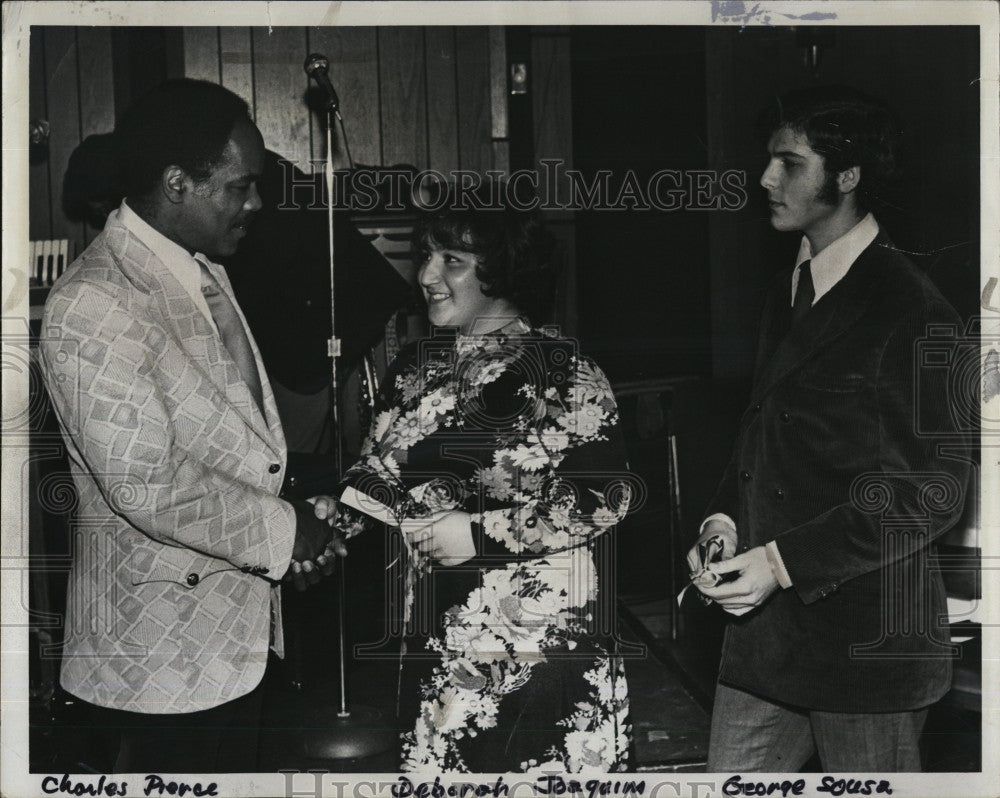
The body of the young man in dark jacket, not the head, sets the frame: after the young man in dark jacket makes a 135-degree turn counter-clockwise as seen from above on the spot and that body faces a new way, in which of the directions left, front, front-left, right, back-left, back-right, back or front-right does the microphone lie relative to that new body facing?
back

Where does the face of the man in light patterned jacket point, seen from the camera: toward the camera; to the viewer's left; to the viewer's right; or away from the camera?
to the viewer's right

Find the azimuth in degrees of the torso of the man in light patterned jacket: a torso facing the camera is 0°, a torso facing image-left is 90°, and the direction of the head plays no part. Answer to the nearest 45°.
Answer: approximately 270°

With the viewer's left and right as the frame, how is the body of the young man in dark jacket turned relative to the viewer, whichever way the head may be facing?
facing the viewer and to the left of the viewer

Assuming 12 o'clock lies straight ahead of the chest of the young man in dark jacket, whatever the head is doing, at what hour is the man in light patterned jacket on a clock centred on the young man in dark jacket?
The man in light patterned jacket is roughly at 1 o'clock from the young man in dark jacket.

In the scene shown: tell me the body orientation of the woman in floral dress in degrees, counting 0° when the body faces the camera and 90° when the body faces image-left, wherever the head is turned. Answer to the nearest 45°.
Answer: approximately 45°

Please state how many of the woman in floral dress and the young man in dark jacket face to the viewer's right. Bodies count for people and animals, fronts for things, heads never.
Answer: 0

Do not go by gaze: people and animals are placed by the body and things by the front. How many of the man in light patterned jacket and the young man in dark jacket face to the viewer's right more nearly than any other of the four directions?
1

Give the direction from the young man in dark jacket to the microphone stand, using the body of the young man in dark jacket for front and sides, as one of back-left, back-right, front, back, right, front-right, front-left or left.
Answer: front-right

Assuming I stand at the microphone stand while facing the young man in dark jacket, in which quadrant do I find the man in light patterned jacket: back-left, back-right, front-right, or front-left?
back-right

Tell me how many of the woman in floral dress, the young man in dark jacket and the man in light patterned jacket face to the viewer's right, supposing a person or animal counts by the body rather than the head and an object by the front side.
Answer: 1
